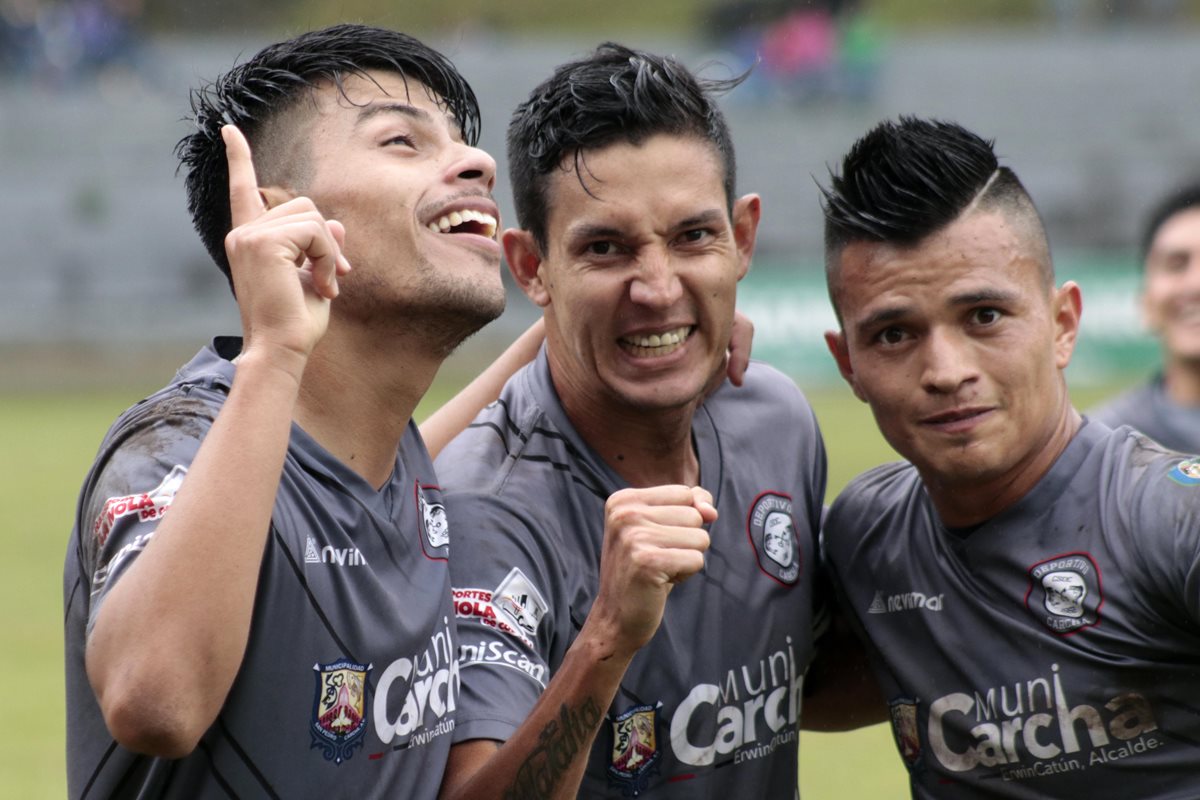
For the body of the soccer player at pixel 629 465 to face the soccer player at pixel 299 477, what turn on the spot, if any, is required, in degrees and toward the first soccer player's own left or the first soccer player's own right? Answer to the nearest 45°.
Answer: approximately 90° to the first soccer player's own right

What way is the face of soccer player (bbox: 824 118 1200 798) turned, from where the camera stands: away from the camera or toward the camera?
toward the camera

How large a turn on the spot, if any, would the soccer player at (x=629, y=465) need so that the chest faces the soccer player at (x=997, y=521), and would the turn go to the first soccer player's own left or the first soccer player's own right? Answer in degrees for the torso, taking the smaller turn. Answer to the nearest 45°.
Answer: approximately 45° to the first soccer player's own left

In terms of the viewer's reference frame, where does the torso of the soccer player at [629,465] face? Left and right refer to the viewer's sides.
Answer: facing the viewer and to the right of the viewer

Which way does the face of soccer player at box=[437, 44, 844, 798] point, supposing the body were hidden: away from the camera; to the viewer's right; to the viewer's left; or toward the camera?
toward the camera

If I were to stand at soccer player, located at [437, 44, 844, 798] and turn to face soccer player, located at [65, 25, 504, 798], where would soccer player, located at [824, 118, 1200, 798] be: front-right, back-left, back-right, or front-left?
back-left

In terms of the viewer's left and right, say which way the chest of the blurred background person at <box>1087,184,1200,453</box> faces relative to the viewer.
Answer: facing the viewer

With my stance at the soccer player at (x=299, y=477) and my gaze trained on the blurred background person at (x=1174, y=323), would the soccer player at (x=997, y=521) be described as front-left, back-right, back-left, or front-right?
front-right

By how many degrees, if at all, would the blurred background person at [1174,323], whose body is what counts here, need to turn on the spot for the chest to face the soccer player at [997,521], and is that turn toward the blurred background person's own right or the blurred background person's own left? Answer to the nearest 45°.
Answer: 0° — they already face them
